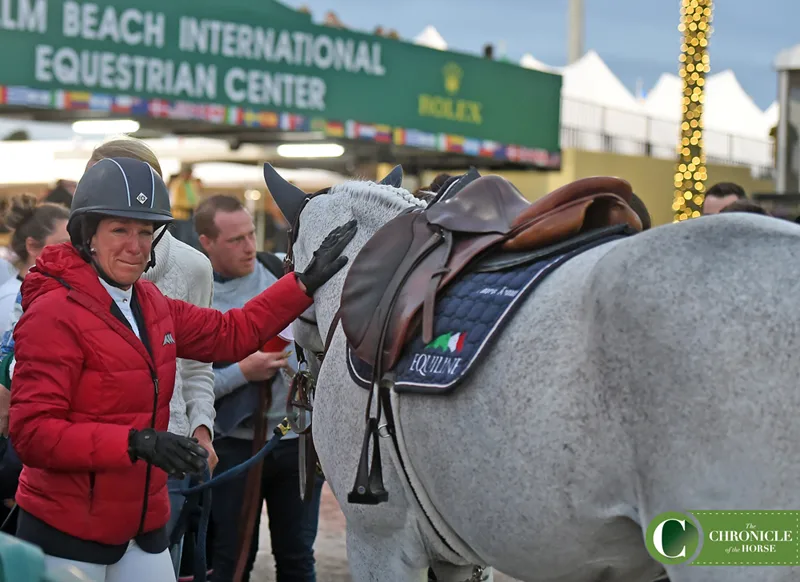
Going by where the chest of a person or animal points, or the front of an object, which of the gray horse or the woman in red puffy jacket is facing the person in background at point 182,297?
the gray horse

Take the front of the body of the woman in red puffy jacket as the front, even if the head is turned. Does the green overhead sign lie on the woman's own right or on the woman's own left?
on the woman's own left

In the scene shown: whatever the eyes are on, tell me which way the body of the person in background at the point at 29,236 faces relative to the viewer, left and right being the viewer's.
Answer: facing to the right of the viewer

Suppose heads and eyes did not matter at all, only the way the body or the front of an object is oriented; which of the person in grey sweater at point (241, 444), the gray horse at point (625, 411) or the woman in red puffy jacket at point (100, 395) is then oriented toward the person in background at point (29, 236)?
the gray horse

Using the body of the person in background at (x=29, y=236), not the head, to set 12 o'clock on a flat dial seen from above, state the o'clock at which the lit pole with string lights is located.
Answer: The lit pole with string lights is roughly at 11 o'clock from the person in background.

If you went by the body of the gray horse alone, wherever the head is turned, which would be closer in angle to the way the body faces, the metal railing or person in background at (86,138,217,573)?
the person in background

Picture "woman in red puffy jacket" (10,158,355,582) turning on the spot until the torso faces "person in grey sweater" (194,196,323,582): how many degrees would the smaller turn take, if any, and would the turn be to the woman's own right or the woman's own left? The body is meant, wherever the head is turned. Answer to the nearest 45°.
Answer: approximately 135° to the woman's own left

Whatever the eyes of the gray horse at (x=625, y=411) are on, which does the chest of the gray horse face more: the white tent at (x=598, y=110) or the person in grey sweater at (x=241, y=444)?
the person in grey sweater

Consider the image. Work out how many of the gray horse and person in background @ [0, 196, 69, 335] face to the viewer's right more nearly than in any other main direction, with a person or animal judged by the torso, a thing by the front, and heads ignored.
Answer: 1

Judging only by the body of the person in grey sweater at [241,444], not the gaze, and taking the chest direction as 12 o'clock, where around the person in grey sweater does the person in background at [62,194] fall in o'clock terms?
The person in background is roughly at 6 o'clock from the person in grey sweater.

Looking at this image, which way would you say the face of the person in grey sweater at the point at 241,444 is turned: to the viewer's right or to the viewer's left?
to the viewer's right
